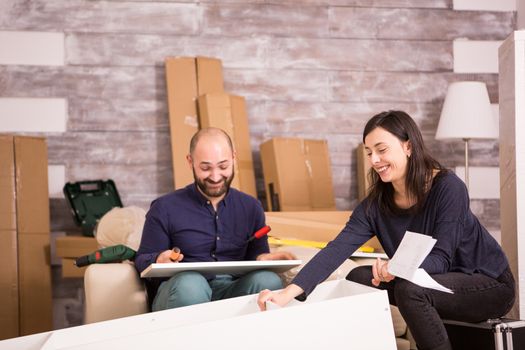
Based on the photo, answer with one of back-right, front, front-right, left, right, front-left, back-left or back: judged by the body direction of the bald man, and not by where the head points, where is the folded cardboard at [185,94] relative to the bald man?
back

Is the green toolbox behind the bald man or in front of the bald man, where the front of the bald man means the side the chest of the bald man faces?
behind

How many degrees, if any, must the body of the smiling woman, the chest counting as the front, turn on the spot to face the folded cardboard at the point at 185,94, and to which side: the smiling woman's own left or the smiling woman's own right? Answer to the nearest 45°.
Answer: approximately 90° to the smiling woman's own right

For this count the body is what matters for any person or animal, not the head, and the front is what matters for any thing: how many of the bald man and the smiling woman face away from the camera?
0

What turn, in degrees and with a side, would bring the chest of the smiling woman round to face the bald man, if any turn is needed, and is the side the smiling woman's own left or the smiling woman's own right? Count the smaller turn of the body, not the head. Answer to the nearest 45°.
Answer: approximately 90° to the smiling woman's own right

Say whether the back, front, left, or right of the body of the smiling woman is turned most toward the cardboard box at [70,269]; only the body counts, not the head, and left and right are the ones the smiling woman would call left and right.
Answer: right

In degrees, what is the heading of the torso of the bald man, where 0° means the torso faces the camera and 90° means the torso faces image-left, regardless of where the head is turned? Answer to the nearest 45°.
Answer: approximately 0°

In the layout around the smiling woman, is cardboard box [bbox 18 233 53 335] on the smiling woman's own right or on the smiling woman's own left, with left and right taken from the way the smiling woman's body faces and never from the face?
on the smiling woman's own right

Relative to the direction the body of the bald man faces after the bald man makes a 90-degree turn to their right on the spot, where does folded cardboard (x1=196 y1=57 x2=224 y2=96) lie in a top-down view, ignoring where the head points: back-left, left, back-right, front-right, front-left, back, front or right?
right

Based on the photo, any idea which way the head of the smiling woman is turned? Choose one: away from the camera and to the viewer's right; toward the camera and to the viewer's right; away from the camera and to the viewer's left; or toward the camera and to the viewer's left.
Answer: toward the camera and to the viewer's left

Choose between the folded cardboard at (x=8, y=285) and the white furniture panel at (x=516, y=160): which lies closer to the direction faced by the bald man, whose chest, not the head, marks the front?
the white furniture panel

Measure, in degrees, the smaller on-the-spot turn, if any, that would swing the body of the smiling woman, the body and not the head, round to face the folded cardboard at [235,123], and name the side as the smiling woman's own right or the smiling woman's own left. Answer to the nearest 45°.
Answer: approximately 90° to the smiling woman's own right

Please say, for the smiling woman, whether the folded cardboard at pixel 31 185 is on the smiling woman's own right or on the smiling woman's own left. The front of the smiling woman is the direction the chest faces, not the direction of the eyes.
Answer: on the smiling woman's own right
